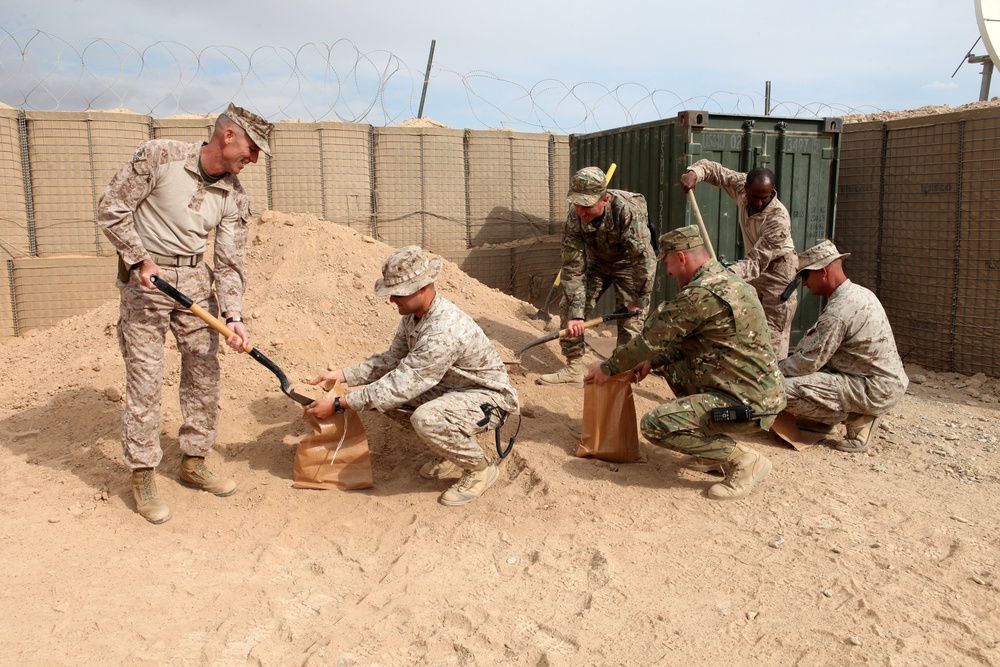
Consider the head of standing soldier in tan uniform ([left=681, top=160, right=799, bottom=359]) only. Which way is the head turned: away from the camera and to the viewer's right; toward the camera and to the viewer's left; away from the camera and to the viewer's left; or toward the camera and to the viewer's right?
toward the camera and to the viewer's left

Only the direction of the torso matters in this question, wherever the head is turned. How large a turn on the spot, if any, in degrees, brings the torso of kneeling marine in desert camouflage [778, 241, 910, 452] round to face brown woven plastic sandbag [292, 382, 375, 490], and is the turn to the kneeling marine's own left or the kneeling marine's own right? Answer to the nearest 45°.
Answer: approximately 45° to the kneeling marine's own left

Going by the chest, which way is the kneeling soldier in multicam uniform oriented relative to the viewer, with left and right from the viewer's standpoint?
facing to the left of the viewer

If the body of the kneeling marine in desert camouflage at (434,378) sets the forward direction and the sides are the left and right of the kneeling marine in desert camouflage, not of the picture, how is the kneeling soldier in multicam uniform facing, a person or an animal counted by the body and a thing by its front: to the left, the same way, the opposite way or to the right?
the same way

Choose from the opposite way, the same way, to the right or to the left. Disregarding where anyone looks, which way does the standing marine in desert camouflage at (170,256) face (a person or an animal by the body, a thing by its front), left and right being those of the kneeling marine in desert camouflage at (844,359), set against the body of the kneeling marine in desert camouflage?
the opposite way

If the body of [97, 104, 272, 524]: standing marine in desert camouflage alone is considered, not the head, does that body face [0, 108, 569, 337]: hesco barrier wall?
no

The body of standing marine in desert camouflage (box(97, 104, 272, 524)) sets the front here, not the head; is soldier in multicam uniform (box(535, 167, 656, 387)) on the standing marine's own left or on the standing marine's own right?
on the standing marine's own left

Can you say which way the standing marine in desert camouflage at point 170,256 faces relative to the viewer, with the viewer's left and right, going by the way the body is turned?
facing the viewer and to the right of the viewer

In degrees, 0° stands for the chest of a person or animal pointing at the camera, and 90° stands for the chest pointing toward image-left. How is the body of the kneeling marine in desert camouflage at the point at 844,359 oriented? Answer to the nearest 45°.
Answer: approximately 90°

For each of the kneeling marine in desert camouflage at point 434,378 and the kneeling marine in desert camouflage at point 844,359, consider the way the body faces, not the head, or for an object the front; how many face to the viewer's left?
2

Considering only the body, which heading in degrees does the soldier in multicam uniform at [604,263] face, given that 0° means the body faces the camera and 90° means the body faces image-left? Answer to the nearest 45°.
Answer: approximately 45°

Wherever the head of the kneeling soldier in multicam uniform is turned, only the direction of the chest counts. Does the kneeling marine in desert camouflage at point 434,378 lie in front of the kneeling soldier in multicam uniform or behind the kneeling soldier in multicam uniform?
in front

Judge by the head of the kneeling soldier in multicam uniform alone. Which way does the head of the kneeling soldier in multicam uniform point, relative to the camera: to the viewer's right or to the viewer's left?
to the viewer's left

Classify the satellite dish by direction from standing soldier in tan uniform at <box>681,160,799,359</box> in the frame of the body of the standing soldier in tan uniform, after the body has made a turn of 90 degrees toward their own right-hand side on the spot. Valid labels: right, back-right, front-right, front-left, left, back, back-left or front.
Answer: right

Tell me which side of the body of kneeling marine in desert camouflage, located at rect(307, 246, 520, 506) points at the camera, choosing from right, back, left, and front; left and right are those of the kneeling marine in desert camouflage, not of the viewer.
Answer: left

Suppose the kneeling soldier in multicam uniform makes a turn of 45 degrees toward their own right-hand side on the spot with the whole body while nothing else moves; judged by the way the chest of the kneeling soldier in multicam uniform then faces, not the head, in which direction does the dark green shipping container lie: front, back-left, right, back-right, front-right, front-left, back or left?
front-right

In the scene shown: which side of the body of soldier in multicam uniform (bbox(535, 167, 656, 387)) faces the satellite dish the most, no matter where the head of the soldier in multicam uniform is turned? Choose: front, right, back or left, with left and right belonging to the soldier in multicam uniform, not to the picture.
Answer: back

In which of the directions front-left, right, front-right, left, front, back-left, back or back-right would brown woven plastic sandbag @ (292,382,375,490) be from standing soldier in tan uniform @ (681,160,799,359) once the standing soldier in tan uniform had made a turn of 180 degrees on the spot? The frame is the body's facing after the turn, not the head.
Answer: back
